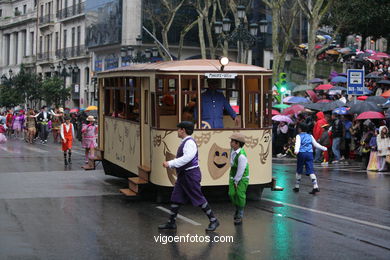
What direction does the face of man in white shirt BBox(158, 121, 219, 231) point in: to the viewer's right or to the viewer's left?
to the viewer's left

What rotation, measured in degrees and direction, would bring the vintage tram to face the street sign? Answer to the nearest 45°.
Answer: approximately 90° to its left

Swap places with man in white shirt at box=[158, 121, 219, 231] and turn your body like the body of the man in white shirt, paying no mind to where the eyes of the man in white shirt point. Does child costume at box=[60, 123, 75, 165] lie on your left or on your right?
on your right

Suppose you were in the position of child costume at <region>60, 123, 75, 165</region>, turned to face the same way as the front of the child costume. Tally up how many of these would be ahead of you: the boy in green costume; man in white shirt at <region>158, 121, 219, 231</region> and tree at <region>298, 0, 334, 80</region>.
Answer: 2

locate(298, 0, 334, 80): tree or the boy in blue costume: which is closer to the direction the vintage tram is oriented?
the boy in blue costume

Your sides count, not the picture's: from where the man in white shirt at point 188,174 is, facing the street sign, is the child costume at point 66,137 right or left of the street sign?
left

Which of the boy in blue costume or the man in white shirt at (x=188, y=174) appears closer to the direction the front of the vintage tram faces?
the man in white shirt

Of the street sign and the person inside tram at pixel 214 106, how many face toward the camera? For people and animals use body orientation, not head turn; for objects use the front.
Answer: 2

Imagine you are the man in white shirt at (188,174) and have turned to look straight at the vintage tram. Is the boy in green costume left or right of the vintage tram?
right
